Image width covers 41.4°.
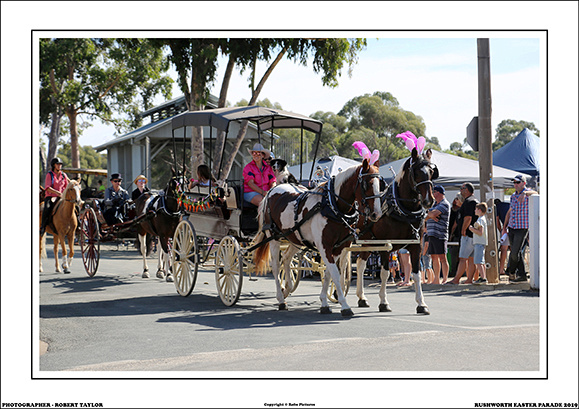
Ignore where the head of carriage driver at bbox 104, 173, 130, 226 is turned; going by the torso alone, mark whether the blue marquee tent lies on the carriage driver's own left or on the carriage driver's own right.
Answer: on the carriage driver's own left

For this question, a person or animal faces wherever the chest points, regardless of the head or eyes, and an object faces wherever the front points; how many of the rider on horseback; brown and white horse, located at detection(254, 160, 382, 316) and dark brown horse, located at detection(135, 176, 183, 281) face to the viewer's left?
0

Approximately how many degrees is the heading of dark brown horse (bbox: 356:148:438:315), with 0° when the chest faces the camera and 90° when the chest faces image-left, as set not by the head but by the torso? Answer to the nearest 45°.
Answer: approximately 315°

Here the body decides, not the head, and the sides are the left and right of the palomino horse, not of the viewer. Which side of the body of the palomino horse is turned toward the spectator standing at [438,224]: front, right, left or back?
front

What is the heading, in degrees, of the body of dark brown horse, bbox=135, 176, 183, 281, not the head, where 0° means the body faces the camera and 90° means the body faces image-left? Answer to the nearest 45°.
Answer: approximately 315°

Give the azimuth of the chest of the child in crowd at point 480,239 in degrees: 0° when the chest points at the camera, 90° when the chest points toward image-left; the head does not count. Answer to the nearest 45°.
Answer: approximately 90°

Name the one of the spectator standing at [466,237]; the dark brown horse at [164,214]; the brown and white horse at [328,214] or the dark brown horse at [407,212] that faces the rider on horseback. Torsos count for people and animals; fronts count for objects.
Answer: the spectator standing

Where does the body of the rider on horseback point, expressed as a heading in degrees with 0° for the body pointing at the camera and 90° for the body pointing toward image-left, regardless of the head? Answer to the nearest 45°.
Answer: approximately 315°

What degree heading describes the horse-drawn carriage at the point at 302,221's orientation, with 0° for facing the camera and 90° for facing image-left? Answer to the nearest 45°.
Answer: approximately 315°

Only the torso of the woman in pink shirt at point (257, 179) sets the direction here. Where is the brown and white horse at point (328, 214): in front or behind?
in front

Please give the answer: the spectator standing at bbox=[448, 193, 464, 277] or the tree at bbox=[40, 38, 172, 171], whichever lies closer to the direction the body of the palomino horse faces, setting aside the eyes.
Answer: the spectator standing
